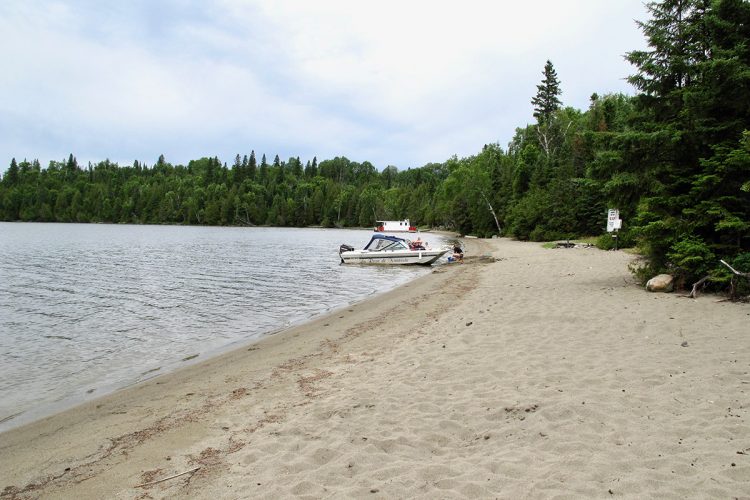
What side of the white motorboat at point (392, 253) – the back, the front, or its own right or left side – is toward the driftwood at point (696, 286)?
right

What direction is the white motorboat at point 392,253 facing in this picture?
to the viewer's right

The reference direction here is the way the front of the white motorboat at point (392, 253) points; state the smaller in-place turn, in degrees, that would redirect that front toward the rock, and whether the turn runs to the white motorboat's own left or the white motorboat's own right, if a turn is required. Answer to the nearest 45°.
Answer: approximately 90° to the white motorboat's own right

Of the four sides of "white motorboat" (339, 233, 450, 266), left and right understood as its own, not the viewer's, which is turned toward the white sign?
front

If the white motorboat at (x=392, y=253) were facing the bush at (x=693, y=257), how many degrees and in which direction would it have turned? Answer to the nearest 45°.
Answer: approximately 90° to its right

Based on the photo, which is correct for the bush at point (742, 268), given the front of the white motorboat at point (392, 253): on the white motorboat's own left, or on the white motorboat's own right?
on the white motorboat's own right
